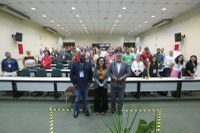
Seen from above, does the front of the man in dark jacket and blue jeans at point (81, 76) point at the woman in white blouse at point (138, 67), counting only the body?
no

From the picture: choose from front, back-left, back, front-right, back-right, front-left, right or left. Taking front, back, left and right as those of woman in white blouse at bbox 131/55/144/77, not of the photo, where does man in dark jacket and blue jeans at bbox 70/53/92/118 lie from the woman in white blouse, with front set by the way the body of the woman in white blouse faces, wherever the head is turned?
front-right

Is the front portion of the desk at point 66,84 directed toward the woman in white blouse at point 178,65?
no

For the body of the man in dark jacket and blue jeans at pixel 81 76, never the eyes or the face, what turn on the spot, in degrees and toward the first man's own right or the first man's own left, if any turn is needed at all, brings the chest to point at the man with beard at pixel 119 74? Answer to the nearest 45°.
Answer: approximately 90° to the first man's own left

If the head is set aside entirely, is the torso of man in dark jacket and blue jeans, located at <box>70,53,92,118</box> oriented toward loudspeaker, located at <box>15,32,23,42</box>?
no

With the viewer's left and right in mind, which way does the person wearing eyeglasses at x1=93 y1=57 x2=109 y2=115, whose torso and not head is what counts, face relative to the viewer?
facing the viewer

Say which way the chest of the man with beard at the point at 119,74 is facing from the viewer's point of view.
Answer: toward the camera

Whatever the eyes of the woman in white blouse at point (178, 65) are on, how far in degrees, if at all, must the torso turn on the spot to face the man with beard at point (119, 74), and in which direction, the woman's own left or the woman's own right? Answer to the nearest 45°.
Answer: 0° — they already face them

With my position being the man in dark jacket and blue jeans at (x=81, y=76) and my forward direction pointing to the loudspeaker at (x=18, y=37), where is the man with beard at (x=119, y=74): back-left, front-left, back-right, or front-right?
back-right

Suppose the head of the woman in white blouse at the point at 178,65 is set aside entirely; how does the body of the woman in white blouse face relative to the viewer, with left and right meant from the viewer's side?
facing the viewer and to the left of the viewer

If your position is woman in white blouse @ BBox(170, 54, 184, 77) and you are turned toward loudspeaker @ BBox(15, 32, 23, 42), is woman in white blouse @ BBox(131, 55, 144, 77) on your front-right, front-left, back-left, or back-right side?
front-left
